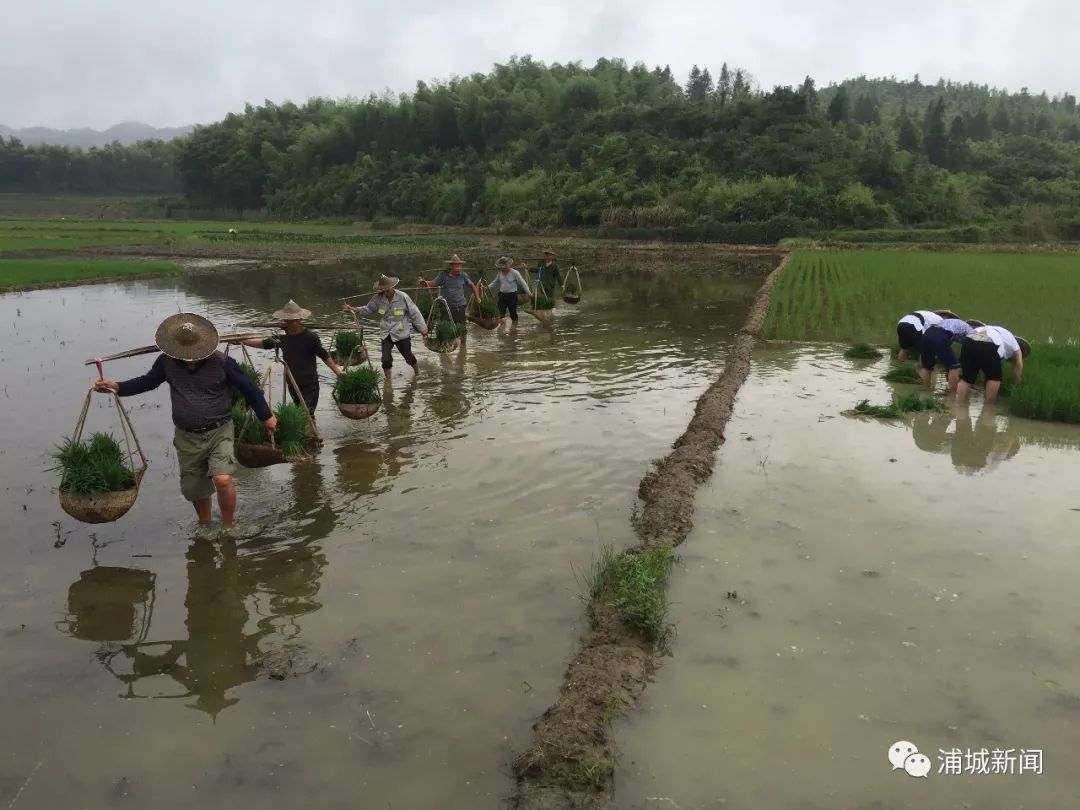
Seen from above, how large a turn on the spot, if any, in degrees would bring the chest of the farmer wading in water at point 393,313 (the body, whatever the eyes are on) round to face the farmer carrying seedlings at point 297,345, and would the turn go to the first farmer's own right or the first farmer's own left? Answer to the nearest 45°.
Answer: approximately 45° to the first farmer's own left

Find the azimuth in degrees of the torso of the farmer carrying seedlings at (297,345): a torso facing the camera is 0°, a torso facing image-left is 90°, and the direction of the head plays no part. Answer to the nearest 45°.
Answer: approximately 45°

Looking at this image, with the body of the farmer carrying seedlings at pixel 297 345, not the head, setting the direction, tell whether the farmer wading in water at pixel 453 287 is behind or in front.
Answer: behind

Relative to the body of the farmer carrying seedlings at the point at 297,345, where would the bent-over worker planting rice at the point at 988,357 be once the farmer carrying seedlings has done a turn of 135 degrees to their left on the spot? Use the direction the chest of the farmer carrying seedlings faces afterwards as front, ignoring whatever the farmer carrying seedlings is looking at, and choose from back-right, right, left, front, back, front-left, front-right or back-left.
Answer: front

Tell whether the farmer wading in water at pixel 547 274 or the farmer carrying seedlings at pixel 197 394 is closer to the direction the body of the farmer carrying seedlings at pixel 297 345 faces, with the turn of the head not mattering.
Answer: the farmer carrying seedlings

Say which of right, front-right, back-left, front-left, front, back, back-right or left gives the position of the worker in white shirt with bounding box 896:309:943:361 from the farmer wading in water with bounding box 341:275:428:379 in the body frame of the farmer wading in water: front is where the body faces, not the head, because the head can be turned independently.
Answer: back-left

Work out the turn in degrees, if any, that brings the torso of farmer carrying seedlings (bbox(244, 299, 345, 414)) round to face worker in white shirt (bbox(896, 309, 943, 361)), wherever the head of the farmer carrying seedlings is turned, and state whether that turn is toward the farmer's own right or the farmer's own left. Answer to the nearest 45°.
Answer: approximately 135° to the farmer's own left

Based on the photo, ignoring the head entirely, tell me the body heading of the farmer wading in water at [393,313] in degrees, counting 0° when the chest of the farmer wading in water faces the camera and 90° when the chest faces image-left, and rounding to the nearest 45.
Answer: approximately 45°

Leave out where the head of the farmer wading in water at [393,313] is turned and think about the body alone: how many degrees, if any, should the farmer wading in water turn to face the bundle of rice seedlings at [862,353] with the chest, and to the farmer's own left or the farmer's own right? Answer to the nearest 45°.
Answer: approximately 135° to the farmer's own left
